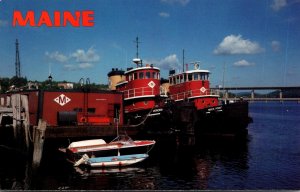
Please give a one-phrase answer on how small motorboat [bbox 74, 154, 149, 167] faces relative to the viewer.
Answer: facing to the right of the viewer

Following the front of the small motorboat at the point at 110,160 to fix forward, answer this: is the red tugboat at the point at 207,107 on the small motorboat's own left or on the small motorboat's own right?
on the small motorboat's own left

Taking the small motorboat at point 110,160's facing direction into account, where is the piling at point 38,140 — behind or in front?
behind

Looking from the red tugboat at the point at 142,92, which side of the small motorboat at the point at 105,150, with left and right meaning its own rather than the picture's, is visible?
left

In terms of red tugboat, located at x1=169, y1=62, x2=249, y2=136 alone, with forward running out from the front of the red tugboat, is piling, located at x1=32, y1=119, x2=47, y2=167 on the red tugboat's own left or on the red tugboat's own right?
on the red tugboat's own right

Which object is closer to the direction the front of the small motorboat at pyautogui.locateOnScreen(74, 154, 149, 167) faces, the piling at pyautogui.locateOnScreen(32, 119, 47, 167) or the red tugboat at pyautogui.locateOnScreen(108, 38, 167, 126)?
the red tugboat

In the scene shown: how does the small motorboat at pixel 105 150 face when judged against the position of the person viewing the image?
facing to the right of the viewer
